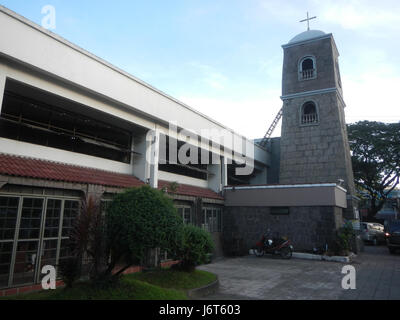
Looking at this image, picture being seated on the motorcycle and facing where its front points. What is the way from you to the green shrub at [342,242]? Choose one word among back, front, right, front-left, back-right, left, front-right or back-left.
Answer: back

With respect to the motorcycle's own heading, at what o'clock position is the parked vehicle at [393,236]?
The parked vehicle is roughly at 5 o'clock from the motorcycle.

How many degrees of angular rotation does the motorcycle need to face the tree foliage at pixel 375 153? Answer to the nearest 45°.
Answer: approximately 135° to its right

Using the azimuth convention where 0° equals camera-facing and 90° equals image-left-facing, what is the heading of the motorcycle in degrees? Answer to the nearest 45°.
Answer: approximately 90°

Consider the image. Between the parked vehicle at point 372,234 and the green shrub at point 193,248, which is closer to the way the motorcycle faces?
the green shrub

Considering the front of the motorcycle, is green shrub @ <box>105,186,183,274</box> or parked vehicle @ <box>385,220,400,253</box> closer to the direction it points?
the green shrub

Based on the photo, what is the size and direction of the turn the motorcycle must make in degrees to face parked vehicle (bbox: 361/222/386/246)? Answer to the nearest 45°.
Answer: approximately 135° to its right

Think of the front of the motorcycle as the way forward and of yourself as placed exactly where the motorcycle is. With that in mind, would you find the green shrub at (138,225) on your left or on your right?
on your left
